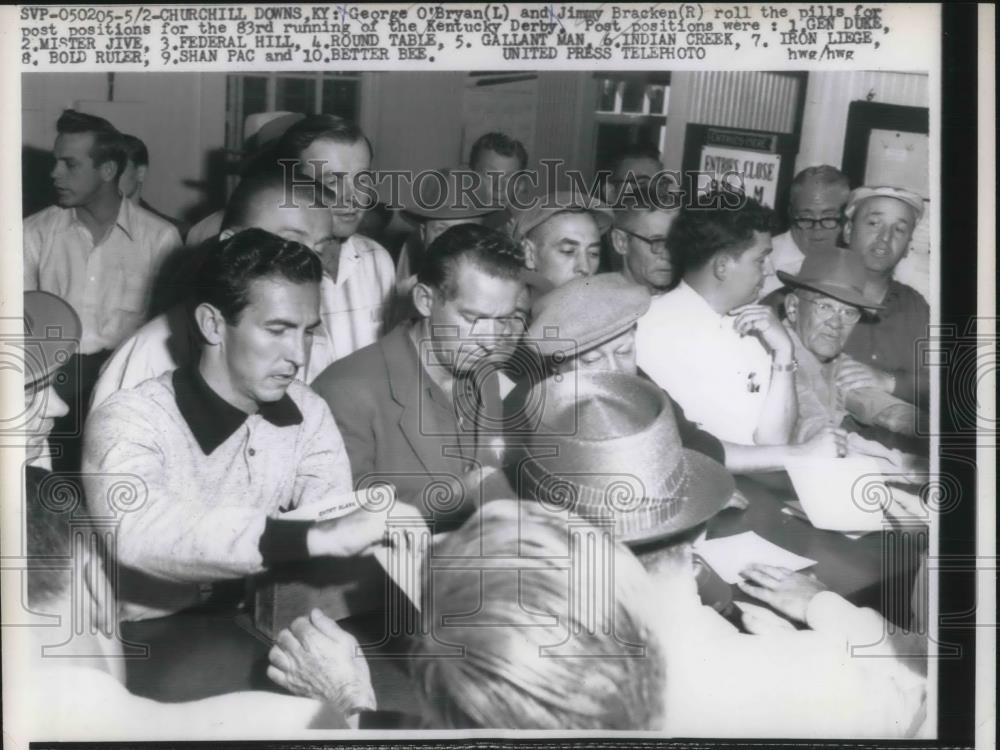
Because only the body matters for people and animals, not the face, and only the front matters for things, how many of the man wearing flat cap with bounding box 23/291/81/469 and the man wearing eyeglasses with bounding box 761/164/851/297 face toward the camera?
1

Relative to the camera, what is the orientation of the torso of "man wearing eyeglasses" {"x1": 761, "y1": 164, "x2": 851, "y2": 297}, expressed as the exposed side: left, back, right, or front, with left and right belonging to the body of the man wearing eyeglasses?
front

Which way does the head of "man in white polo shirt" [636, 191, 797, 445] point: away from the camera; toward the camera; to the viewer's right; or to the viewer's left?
to the viewer's right

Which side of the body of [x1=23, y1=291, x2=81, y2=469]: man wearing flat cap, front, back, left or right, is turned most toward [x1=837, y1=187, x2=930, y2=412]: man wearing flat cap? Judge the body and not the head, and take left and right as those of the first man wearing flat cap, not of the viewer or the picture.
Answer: front

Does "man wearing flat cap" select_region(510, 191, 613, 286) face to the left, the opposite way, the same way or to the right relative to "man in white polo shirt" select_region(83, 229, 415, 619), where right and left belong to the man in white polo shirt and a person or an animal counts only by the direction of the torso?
the same way

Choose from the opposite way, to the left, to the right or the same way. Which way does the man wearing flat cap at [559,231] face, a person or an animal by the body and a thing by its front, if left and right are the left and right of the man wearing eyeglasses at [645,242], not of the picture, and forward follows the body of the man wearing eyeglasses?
the same way

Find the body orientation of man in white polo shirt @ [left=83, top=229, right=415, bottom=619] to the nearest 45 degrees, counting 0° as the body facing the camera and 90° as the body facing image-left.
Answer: approximately 315°

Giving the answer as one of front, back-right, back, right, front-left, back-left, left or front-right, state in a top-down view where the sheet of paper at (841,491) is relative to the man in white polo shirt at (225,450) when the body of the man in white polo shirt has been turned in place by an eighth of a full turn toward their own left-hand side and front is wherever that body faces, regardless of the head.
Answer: front

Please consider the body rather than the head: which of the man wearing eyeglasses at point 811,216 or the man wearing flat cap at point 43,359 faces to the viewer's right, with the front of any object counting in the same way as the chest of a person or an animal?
the man wearing flat cap

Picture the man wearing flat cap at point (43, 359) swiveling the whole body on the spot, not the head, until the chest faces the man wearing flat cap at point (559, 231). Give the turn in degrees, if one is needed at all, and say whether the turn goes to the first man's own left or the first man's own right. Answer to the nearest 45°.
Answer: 0° — they already face them

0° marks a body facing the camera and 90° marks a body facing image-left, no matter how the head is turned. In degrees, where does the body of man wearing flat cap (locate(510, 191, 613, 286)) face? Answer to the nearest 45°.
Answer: approximately 315°

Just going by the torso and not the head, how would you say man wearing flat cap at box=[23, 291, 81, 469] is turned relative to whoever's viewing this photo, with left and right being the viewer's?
facing to the right of the viewer

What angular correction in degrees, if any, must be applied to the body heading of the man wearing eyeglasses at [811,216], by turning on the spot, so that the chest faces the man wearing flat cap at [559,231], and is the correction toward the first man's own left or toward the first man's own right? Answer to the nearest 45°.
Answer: approximately 90° to the first man's own right
